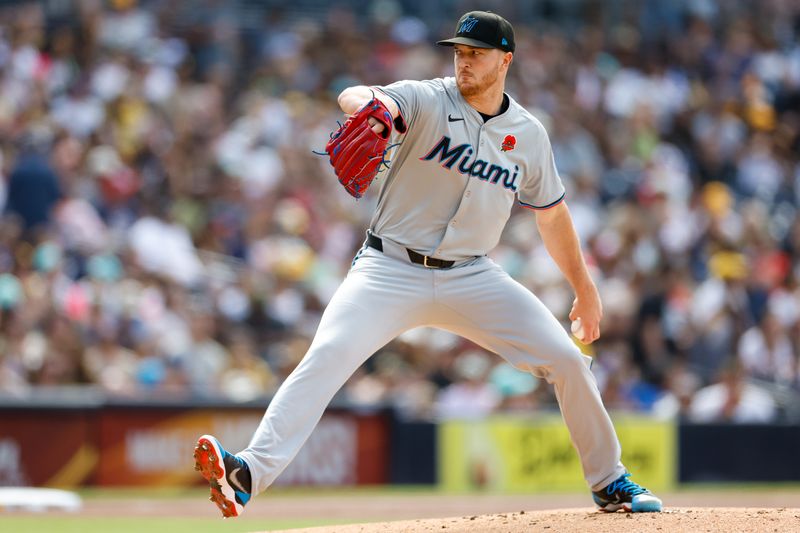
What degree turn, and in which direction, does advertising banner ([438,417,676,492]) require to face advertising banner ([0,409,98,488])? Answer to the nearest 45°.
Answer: approximately 45° to its right

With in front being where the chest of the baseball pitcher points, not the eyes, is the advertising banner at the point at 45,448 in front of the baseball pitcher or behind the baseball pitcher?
behind

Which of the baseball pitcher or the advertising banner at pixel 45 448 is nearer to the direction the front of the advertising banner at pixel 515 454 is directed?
the baseball pitcher

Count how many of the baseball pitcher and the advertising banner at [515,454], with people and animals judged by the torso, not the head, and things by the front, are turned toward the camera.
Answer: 2

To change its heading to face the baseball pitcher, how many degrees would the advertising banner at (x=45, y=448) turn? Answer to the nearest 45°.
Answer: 0° — it already faces them

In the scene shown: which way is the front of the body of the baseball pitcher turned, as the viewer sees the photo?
toward the camera

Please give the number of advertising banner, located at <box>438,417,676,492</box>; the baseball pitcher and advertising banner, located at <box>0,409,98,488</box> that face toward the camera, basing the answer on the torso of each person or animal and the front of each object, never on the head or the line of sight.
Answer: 3

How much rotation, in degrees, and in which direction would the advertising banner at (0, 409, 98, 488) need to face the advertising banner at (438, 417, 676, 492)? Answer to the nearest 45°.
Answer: approximately 90° to its left
